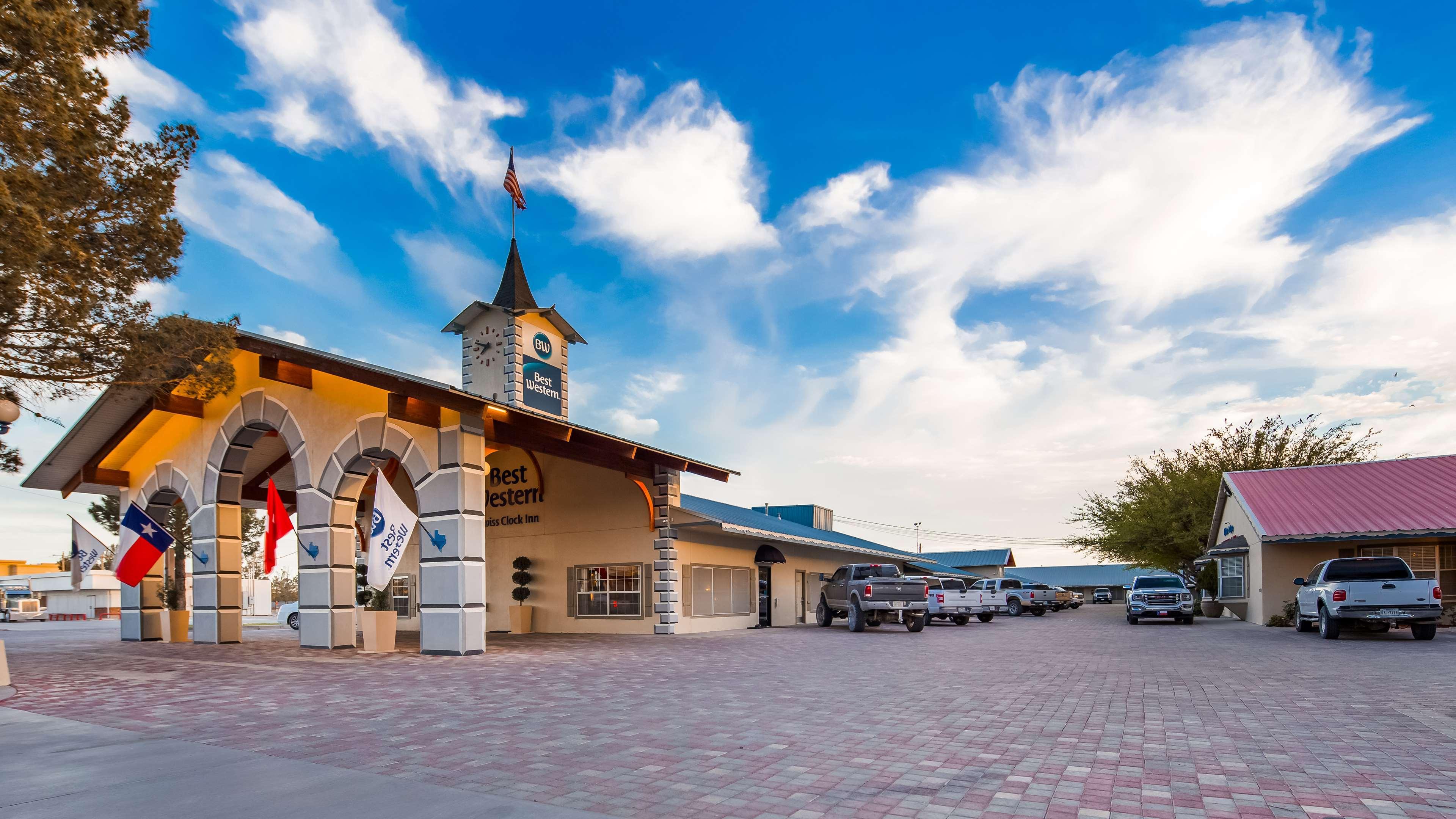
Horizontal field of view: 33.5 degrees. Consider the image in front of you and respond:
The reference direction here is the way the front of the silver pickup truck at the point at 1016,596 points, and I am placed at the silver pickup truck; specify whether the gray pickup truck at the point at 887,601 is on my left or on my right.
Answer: on my left

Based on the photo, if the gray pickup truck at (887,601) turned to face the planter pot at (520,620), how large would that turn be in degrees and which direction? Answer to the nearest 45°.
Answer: approximately 45° to its left

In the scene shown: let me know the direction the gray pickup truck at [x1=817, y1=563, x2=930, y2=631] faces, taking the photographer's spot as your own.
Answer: facing away from the viewer and to the left of the viewer

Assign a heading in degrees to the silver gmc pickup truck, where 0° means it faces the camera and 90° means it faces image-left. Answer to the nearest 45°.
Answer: approximately 0°

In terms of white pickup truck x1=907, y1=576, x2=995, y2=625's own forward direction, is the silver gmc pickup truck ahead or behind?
behind

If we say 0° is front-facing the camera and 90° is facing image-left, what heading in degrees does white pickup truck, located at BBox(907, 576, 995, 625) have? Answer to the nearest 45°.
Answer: approximately 135°

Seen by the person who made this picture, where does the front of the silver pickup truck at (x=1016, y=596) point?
facing away from the viewer and to the left of the viewer

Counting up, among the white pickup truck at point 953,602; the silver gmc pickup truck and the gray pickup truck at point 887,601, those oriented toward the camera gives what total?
1
